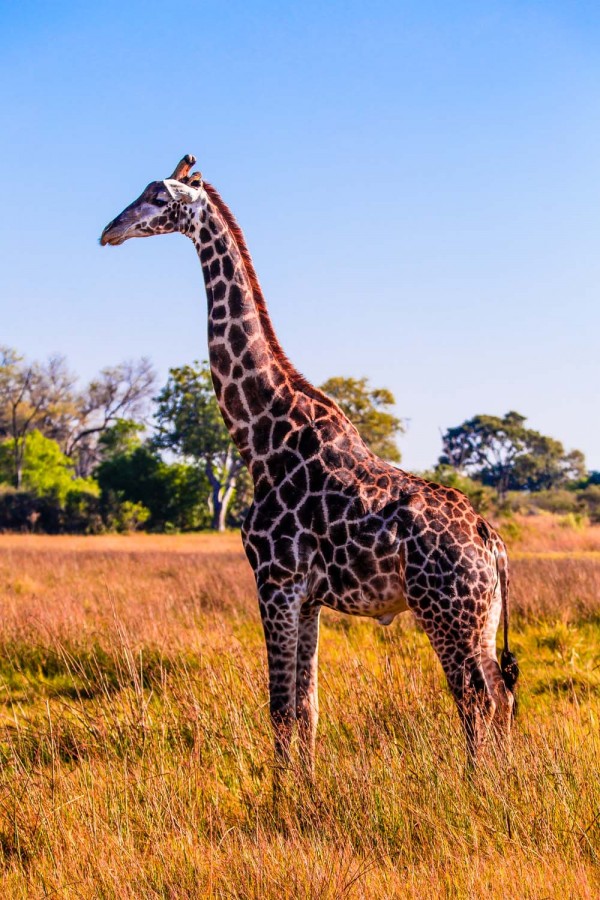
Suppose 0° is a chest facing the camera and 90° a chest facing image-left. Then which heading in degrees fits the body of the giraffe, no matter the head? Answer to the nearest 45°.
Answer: approximately 90°
